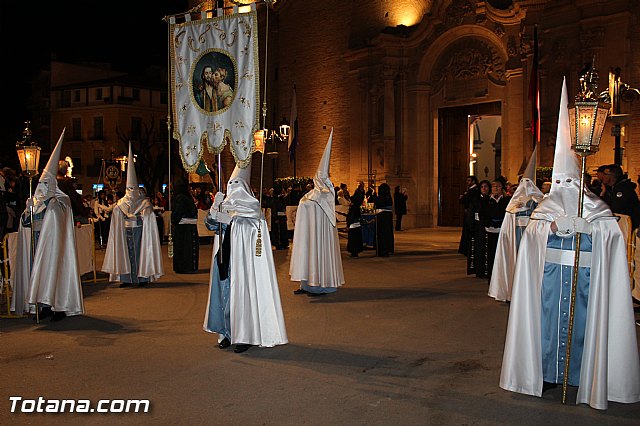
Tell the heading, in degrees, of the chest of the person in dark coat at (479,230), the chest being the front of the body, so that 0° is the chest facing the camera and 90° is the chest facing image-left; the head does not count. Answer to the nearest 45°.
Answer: approximately 45°

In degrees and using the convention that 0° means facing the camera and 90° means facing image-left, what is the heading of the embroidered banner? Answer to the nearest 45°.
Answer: approximately 0°

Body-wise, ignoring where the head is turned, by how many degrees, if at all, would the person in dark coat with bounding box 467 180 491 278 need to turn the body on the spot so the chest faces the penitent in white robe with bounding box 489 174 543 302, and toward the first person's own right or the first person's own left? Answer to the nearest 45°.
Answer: approximately 45° to the first person's own left

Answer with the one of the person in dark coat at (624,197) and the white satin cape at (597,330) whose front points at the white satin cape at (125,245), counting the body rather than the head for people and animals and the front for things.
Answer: the person in dark coat

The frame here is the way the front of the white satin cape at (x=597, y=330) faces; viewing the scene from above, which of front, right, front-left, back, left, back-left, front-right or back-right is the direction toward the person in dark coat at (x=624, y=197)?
back

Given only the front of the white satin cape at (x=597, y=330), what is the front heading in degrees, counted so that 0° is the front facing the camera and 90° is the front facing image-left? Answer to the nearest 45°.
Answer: approximately 0°

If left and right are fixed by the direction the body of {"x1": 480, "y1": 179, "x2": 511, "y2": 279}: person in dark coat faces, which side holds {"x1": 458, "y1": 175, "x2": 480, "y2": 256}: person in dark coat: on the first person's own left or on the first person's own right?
on the first person's own right

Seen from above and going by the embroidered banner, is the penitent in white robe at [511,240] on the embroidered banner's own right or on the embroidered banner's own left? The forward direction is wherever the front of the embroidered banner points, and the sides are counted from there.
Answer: on the embroidered banner's own left

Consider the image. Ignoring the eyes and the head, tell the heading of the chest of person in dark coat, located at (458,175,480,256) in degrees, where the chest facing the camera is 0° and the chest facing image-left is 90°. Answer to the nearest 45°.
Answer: approximately 45°

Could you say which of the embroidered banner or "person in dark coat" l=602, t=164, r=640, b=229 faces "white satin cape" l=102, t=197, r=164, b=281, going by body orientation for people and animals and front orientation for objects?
the person in dark coat

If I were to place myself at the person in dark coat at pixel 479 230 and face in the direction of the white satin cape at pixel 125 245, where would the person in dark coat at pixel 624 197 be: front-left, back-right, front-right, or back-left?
back-left

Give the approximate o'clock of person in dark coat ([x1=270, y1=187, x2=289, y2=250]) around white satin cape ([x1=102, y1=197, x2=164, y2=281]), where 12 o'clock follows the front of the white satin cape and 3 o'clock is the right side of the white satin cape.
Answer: The person in dark coat is roughly at 7 o'clock from the white satin cape.

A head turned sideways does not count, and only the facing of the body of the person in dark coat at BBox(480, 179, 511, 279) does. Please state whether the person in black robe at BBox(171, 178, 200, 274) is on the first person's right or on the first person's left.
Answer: on the first person's right

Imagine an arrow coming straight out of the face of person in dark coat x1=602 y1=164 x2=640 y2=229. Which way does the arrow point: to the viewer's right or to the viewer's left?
to the viewer's left

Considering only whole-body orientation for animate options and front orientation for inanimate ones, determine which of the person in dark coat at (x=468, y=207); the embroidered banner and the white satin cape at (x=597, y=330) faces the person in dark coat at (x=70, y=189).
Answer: the person in dark coat at (x=468, y=207)

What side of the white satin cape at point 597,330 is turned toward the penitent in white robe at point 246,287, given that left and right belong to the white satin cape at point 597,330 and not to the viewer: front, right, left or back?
right
